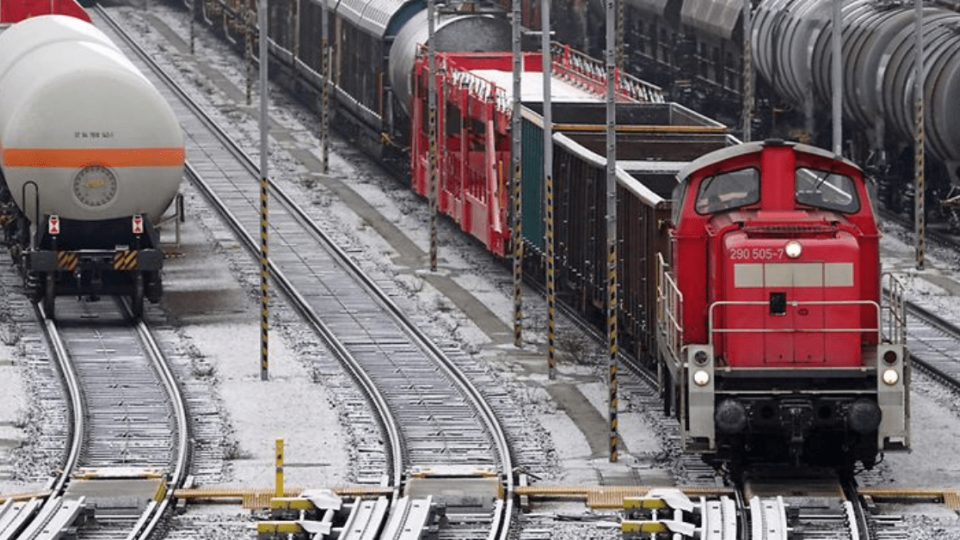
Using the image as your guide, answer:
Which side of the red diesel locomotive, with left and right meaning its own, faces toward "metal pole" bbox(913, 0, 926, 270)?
back

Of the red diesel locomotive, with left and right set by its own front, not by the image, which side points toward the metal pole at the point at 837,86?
back

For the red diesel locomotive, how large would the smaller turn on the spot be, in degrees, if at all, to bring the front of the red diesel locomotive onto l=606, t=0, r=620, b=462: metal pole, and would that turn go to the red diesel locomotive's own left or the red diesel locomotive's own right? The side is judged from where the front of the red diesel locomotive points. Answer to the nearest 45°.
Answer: approximately 45° to the red diesel locomotive's own right

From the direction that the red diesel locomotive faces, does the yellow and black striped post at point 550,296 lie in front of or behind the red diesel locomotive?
behind

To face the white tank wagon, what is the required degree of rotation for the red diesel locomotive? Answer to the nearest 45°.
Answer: approximately 135° to its right

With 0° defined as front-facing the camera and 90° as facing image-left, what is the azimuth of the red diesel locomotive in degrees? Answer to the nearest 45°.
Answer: approximately 0°

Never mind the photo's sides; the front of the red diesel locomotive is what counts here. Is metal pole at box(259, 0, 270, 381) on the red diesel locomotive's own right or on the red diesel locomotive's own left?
on the red diesel locomotive's own right

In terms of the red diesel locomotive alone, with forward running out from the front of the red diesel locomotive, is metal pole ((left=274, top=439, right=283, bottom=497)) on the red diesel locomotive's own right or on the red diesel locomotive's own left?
on the red diesel locomotive's own right
